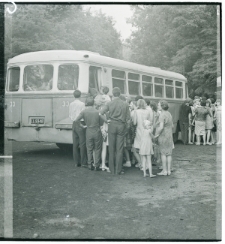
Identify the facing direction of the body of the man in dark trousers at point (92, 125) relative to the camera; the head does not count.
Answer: away from the camera

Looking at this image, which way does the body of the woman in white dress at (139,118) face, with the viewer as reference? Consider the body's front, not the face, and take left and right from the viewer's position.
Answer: facing away from the viewer

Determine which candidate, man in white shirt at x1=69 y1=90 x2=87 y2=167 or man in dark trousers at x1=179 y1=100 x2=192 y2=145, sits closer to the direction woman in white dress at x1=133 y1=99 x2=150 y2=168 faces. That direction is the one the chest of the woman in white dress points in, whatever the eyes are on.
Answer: the man in dark trousers

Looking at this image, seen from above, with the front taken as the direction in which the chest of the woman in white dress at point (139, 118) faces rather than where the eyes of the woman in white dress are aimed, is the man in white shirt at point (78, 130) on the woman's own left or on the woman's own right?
on the woman's own left

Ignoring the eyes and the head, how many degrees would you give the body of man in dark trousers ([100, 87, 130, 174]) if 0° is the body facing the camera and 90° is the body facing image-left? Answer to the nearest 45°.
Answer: approximately 180°

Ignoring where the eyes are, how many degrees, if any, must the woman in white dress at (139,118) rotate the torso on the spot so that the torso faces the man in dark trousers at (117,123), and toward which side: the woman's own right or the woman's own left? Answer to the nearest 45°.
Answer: approximately 90° to the woman's own left

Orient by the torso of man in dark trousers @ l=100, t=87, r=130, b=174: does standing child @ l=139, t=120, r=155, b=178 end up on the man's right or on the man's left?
on the man's right

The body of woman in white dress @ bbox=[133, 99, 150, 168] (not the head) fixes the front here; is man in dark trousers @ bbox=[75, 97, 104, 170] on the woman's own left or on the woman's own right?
on the woman's own left
